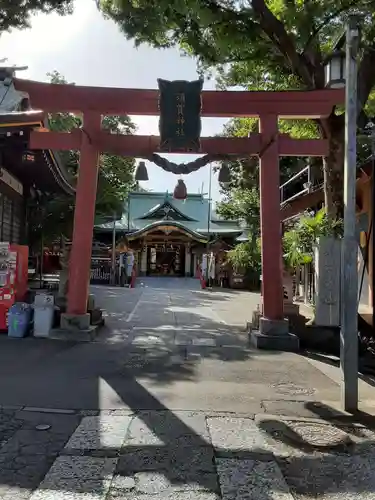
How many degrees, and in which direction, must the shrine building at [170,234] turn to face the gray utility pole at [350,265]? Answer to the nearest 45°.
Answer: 0° — it already faces it

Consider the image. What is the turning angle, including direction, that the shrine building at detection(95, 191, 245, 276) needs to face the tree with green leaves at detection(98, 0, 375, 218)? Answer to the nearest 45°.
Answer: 0° — it already faces it

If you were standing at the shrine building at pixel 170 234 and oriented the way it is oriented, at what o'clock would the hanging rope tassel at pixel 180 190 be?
The hanging rope tassel is roughly at 12 o'clock from the shrine building.

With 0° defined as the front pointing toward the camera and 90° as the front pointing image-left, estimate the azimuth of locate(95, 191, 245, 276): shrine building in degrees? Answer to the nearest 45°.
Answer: approximately 0°

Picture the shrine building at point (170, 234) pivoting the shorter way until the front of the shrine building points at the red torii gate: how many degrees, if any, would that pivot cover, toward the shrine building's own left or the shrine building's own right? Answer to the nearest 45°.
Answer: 0° — it already faces it

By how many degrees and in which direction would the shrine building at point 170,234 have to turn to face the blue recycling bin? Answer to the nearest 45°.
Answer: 0° — it already faces it
